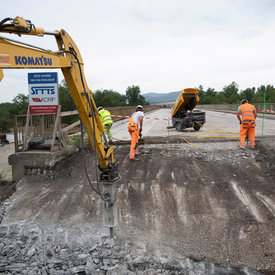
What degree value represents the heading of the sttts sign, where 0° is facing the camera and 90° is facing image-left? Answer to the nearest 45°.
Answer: approximately 0°

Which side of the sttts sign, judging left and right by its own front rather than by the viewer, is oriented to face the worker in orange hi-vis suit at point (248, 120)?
left
